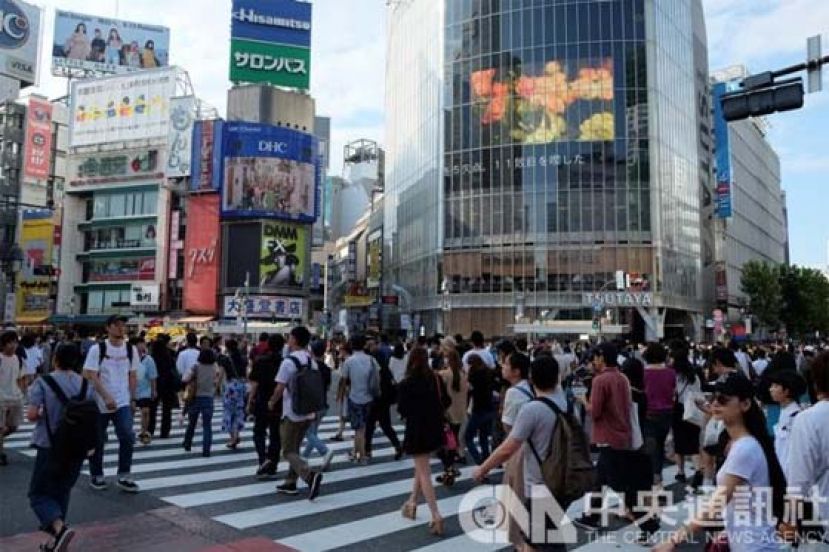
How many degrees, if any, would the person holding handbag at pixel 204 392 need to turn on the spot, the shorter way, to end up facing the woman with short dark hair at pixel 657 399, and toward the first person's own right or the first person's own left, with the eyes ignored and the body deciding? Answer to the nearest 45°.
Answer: approximately 135° to the first person's own right

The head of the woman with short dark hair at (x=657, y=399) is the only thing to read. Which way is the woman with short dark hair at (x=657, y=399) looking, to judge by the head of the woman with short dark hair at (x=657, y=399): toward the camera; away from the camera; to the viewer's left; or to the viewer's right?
away from the camera

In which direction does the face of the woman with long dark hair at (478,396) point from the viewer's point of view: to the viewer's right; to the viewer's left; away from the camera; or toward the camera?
away from the camera

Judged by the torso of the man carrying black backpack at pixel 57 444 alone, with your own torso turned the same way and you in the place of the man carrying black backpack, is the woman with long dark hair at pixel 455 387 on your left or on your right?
on your right

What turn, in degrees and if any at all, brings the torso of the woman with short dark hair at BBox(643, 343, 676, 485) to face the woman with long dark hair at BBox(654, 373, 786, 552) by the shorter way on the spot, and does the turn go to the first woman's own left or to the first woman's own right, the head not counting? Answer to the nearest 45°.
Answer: approximately 180°

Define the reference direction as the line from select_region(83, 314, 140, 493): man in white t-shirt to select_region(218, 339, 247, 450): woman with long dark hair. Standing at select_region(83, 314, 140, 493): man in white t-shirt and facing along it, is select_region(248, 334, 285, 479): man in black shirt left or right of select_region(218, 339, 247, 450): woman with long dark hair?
right

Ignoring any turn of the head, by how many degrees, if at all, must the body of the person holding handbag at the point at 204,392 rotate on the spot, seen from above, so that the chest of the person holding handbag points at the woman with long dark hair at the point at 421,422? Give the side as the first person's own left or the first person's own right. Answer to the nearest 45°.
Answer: approximately 135° to the first person's own right

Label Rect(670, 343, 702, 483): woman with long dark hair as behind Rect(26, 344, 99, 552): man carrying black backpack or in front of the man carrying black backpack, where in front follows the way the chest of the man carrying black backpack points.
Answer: behind

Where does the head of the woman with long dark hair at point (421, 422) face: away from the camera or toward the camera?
away from the camera

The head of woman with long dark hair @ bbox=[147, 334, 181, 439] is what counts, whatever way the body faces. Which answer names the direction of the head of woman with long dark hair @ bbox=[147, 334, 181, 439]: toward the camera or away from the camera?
away from the camera

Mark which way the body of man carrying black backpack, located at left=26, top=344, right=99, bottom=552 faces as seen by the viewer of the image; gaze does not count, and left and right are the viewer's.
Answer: facing away from the viewer and to the left of the viewer

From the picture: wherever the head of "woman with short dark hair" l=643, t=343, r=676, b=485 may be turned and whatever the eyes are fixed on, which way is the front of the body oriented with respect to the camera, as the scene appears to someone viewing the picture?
away from the camera

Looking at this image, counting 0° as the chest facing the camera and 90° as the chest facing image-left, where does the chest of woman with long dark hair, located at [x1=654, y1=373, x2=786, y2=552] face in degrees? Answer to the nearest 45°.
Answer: approximately 90°
